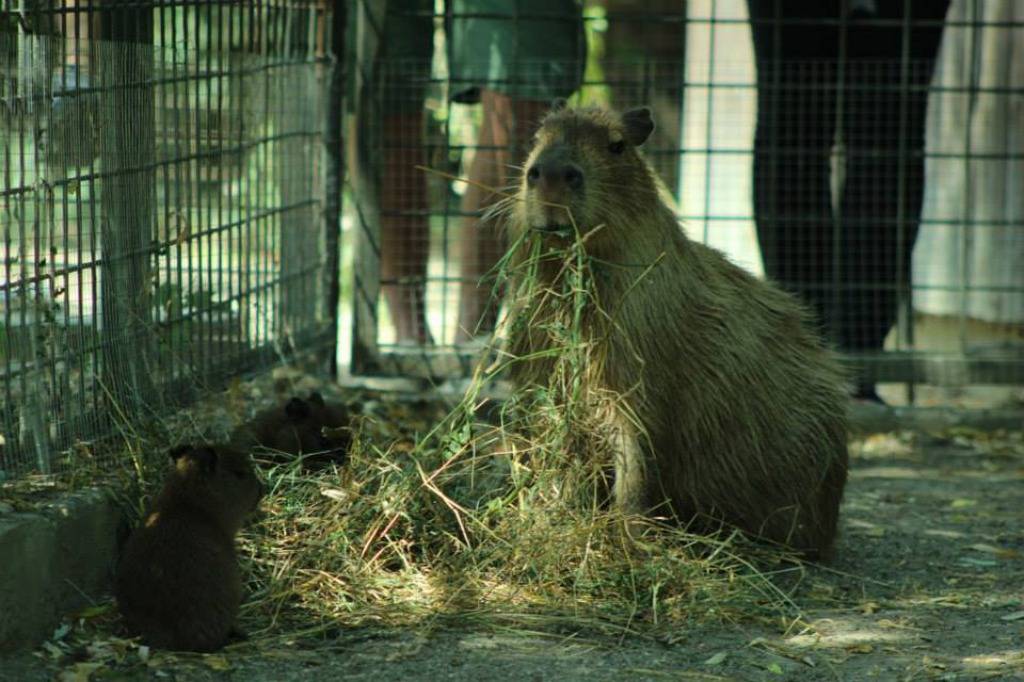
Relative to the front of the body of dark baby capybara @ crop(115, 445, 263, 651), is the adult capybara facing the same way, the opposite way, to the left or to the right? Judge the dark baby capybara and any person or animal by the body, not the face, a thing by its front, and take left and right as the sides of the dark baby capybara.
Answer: the opposite way

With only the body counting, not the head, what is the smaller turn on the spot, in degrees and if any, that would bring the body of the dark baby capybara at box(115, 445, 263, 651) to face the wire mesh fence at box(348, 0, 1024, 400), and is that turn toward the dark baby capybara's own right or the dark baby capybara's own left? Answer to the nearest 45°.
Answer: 0° — it already faces it

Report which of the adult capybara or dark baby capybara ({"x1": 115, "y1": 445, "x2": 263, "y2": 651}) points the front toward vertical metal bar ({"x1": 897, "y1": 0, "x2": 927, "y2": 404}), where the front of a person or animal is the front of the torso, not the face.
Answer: the dark baby capybara

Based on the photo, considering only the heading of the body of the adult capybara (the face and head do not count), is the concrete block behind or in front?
in front

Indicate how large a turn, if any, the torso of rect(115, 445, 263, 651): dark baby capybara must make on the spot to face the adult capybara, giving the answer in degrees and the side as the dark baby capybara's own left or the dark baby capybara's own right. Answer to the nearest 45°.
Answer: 0° — it already faces it

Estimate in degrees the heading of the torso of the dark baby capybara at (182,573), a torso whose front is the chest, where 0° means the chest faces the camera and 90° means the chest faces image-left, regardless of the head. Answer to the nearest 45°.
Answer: approximately 225°

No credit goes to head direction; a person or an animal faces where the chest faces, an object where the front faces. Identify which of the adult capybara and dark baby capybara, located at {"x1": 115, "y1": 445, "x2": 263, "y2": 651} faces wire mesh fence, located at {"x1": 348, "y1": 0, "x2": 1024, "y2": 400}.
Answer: the dark baby capybara

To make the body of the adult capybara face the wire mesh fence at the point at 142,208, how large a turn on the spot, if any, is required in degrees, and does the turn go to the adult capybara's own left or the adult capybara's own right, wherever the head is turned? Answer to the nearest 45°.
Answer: approximately 45° to the adult capybara's own right

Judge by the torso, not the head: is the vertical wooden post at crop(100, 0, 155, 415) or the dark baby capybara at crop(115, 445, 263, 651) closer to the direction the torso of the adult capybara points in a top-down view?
the dark baby capybara

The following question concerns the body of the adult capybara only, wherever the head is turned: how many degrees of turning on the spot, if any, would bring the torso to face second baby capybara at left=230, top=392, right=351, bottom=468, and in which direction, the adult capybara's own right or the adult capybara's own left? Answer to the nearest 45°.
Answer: approximately 45° to the adult capybara's own right

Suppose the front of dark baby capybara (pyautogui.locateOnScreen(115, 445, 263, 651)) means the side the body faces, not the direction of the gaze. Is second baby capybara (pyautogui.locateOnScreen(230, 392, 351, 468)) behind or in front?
in front
